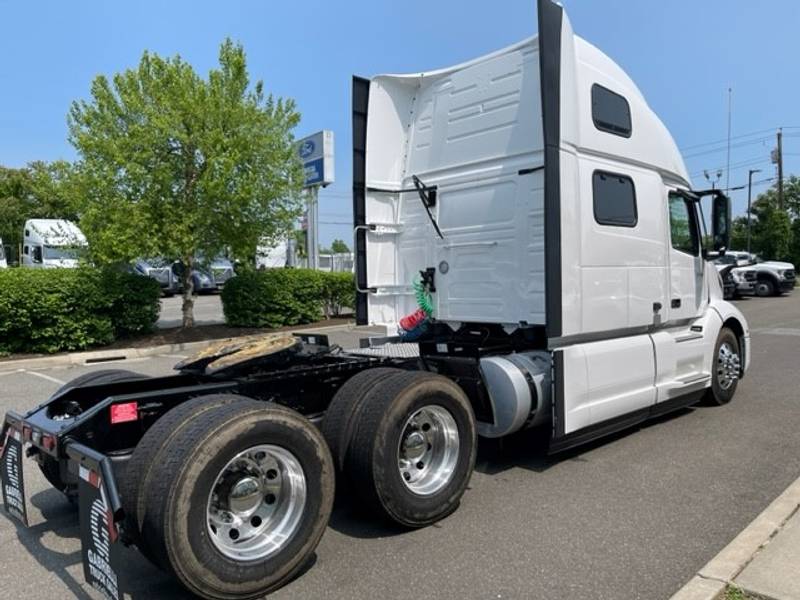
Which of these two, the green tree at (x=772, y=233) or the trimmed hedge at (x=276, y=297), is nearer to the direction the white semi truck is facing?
the green tree

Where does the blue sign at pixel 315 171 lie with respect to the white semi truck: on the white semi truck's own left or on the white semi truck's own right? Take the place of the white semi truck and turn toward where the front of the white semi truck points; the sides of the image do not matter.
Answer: on the white semi truck's own left

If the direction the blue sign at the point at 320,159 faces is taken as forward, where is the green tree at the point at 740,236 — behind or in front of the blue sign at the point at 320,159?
behind

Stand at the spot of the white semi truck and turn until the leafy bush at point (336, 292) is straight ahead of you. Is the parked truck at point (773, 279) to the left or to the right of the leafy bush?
right

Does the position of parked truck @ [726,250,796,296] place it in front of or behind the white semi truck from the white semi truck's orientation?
in front

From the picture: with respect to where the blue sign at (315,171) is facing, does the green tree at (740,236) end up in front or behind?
behind

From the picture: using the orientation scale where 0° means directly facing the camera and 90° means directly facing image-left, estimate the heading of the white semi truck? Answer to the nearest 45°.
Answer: approximately 225°

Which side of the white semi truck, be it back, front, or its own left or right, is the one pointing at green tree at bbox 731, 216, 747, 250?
front

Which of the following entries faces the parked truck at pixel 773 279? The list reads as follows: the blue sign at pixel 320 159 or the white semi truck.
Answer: the white semi truck

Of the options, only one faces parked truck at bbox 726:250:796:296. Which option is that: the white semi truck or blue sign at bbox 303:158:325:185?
the white semi truck

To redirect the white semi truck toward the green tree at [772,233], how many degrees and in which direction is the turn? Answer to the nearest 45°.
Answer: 0° — it already faces it

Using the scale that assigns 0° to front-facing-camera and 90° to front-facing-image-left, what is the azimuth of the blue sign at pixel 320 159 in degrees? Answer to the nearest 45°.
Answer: approximately 45°
